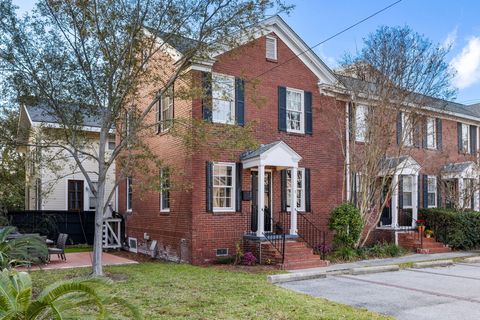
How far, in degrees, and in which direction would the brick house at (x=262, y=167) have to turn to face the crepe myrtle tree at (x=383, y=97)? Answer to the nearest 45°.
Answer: approximately 45° to its left

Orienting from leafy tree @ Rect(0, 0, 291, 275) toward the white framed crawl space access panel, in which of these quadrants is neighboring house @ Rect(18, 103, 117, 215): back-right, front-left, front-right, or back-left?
front-left

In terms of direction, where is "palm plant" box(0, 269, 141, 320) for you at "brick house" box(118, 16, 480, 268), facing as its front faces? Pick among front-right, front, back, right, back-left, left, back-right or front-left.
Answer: front-right

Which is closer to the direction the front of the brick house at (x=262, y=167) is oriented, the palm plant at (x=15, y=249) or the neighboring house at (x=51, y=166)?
the palm plant

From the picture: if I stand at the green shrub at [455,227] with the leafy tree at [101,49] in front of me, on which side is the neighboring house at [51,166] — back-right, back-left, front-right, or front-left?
front-right

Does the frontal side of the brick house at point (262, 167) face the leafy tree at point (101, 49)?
no

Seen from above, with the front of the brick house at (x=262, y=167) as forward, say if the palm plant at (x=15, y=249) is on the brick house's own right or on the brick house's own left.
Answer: on the brick house's own right

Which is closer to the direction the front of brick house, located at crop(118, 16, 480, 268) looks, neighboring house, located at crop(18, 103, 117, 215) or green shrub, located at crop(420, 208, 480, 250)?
the green shrub

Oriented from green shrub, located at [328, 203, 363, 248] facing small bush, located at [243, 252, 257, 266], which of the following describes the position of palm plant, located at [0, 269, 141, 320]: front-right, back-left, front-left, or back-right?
front-left

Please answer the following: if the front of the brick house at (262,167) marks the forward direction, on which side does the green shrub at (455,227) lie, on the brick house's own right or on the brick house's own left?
on the brick house's own left

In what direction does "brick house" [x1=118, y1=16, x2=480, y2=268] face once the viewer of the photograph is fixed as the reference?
facing the viewer and to the right of the viewer
